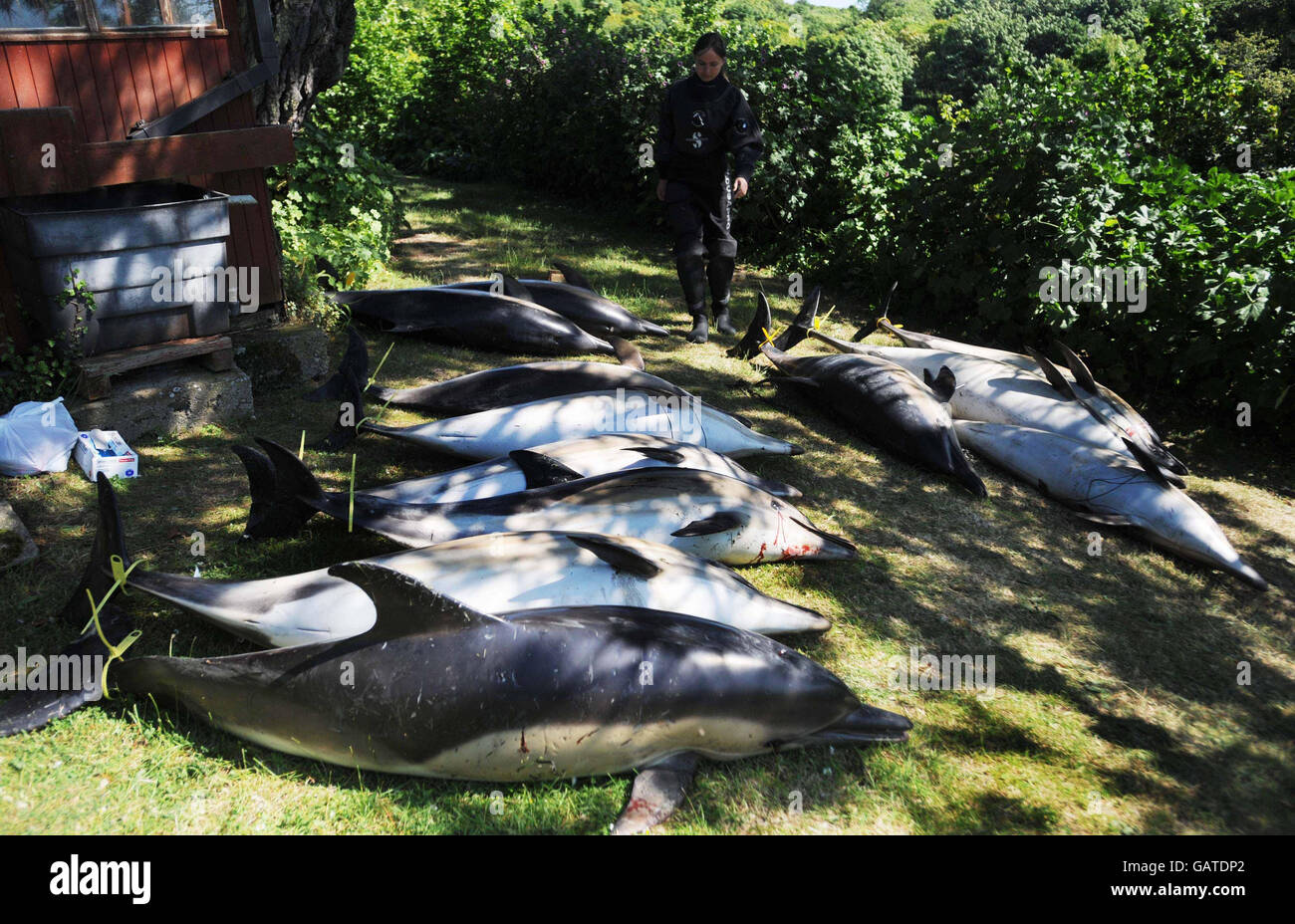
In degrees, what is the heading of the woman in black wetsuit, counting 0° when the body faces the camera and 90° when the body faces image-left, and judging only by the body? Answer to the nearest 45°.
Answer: approximately 0°

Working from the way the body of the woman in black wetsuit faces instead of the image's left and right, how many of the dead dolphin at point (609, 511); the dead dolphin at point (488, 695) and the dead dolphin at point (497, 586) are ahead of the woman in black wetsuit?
3

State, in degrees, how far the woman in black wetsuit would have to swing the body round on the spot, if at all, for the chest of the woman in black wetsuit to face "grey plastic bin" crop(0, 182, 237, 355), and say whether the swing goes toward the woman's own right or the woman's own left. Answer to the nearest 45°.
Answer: approximately 45° to the woman's own right

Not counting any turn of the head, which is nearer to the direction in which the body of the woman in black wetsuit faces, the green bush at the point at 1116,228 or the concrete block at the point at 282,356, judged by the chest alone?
the concrete block

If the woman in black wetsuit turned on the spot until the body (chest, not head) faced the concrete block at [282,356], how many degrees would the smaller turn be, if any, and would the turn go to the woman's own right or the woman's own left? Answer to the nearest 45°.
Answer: approximately 45° to the woman's own right

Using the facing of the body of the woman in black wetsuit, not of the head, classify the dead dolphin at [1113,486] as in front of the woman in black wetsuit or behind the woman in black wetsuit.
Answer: in front

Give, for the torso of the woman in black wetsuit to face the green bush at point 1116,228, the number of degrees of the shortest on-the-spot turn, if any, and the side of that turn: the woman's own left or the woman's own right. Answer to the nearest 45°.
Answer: approximately 90° to the woman's own left

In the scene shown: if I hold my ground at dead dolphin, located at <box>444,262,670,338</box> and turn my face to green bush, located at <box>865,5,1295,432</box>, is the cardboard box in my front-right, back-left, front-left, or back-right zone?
back-right

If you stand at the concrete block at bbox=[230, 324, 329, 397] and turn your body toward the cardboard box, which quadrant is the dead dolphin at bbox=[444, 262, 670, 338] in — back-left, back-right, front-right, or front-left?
back-left

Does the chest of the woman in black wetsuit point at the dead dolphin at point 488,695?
yes

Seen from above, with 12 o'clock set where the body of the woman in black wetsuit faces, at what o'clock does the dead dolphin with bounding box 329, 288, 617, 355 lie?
The dead dolphin is roughly at 2 o'clock from the woman in black wetsuit.

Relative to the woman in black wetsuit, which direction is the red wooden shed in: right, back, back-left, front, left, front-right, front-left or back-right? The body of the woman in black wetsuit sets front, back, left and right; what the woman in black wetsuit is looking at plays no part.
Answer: front-right
